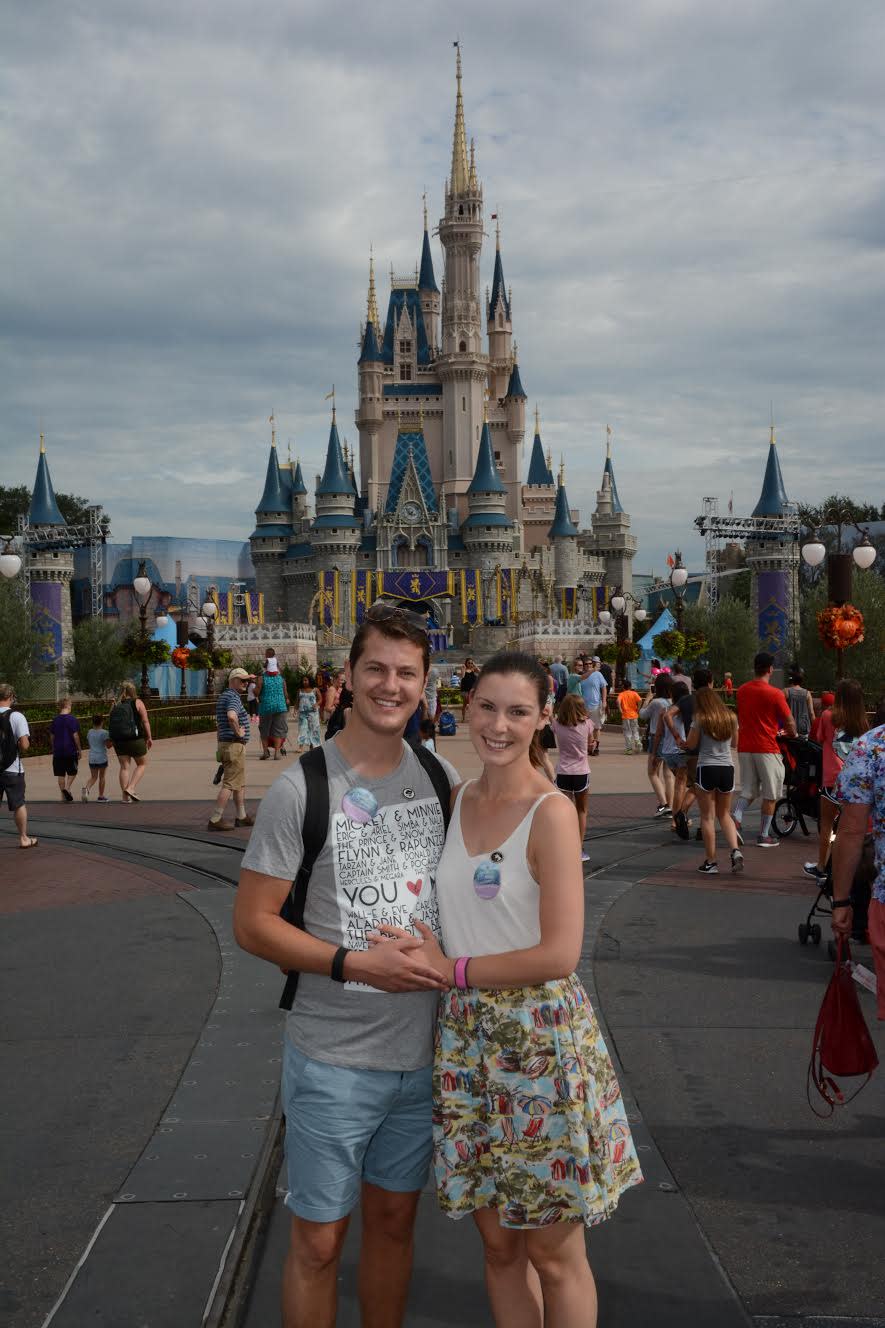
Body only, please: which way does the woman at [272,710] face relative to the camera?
away from the camera

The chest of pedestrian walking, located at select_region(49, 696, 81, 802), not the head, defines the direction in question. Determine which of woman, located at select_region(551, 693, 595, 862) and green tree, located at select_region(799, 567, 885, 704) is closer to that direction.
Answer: the green tree

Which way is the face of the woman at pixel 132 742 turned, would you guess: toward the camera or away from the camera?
away from the camera

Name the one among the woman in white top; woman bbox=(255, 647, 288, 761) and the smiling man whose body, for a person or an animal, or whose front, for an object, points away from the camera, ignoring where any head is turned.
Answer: the woman

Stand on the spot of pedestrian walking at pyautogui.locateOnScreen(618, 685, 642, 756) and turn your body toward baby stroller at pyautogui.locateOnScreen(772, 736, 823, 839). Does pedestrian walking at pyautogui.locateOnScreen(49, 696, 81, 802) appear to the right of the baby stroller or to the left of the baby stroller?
right

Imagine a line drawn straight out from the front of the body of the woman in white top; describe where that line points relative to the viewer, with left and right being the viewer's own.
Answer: facing the viewer and to the left of the viewer

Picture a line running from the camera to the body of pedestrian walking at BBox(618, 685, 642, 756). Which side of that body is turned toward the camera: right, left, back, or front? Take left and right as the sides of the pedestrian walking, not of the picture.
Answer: back

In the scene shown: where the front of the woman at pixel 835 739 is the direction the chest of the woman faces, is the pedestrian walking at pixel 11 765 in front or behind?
in front

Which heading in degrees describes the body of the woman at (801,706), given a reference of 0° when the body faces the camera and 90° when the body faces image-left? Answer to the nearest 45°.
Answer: approximately 180°

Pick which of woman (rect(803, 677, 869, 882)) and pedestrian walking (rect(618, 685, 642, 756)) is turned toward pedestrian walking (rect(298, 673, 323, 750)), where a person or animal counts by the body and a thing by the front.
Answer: the woman
